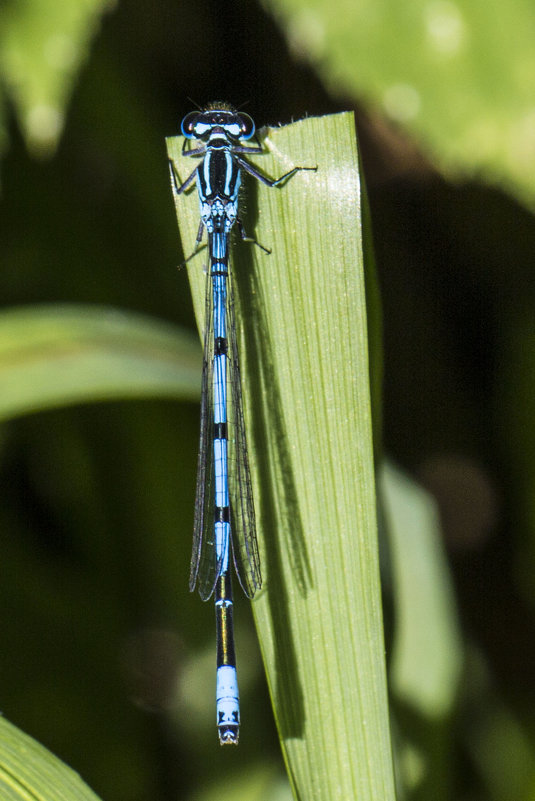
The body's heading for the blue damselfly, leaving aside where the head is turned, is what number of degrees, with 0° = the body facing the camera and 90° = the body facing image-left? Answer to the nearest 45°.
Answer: approximately 180°
